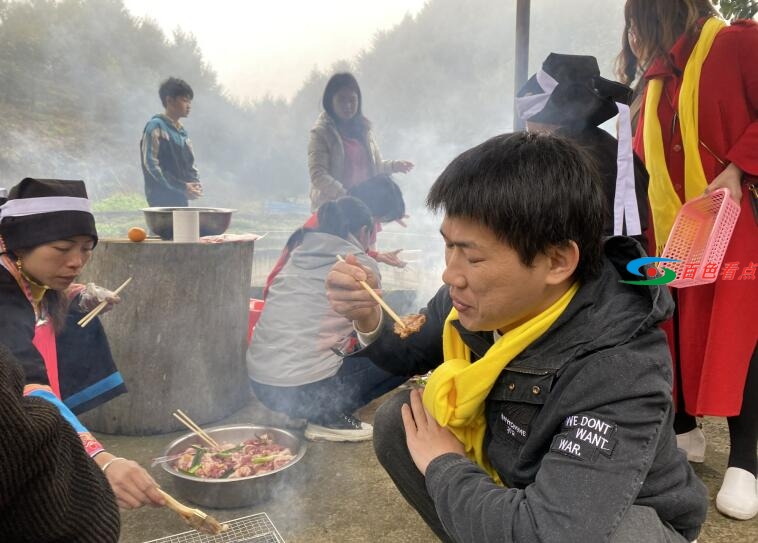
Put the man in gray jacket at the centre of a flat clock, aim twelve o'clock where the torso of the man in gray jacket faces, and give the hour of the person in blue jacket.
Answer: The person in blue jacket is roughly at 3 o'clock from the man in gray jacket.

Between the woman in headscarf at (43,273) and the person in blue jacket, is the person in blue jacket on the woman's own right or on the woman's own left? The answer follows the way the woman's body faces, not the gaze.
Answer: on the woman's own left

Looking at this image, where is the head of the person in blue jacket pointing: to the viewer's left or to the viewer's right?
to the viewer's right

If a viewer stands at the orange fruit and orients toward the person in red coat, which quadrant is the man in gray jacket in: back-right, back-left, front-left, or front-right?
front-right

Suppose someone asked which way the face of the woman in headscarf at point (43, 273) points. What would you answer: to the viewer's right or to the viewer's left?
to the viewer's right

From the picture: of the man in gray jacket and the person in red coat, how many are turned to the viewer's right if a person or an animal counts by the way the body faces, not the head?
0

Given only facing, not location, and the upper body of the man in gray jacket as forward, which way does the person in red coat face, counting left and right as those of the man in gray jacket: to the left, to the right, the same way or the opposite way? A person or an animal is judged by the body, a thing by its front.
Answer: the same way

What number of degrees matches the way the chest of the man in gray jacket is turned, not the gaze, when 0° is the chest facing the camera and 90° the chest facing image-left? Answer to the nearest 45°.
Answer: approximately 45°

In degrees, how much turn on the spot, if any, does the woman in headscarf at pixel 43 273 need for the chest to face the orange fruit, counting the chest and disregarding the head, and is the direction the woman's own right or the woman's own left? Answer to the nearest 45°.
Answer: approximately 90° to the woman's own left

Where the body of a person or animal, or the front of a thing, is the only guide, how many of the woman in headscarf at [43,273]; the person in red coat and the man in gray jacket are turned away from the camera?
0

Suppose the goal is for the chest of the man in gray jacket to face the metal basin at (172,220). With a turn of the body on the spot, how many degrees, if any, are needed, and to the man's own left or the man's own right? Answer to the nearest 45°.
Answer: approximately 90° to the man's own right

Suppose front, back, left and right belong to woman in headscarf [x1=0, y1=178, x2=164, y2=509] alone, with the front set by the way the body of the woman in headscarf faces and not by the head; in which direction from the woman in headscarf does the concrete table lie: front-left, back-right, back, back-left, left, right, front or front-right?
left
